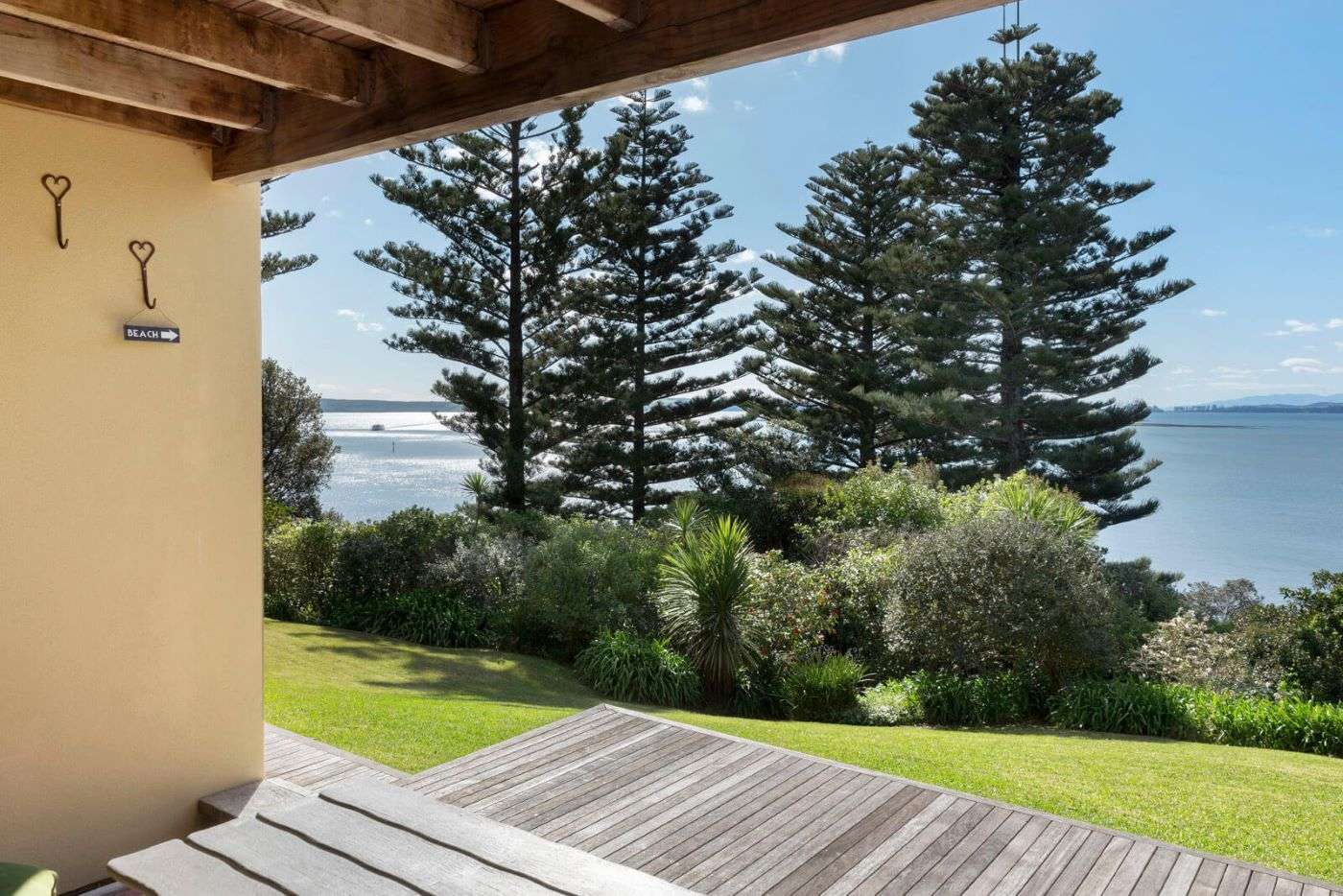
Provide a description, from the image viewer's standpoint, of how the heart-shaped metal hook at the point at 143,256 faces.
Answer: facing the viewer and to the right of the viewer

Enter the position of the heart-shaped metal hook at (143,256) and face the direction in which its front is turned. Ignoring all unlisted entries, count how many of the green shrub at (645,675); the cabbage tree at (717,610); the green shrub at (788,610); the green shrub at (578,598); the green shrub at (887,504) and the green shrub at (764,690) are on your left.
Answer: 6

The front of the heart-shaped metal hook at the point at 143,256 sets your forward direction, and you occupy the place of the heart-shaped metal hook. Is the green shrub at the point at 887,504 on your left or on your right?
on your left

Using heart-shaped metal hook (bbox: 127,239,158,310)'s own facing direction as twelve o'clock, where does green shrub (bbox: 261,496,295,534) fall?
The green shrub is roughly at 8 o'clock from the heart-shaped metal hook.

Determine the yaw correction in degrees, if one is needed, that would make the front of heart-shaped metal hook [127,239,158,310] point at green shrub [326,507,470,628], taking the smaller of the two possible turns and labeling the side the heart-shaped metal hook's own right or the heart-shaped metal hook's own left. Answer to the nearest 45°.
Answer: approximately 135° to the heart-shaped metal hook's own left

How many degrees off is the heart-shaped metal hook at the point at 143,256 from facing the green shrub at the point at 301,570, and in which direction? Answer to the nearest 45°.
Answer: approximately 135° to its left

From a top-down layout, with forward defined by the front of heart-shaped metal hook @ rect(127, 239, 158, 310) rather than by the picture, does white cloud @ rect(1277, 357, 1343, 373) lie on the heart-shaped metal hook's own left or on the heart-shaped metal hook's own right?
on the heart-shaped metal hook's own left

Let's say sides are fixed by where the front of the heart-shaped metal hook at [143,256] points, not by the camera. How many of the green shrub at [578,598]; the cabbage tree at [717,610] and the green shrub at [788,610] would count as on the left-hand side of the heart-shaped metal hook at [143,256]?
3

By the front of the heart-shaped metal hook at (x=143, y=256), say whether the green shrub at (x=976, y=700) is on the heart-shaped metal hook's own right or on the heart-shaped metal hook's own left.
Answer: on the heart-shaped metal hook's own left

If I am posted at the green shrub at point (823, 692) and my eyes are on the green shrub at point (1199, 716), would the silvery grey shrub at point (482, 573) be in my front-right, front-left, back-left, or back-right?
back-left
